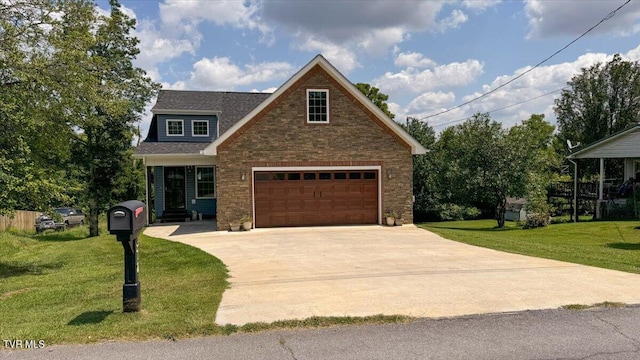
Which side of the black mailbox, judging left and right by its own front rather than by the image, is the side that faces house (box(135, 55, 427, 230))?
back

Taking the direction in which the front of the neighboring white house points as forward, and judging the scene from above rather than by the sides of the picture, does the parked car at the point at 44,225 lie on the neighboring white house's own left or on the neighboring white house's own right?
on the neighboring white house's own right

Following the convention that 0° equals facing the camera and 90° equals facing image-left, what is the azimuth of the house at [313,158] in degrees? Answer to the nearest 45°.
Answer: approximately 0°

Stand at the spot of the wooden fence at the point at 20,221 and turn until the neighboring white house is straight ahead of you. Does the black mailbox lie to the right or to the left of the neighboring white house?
right

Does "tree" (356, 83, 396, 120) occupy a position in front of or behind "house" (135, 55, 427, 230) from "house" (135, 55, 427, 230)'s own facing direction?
behind

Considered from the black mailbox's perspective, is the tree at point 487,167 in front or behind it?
behind

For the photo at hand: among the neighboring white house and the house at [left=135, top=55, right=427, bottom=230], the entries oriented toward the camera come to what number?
2

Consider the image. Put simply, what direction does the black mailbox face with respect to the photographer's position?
facing the viewer and to the left of the viewer

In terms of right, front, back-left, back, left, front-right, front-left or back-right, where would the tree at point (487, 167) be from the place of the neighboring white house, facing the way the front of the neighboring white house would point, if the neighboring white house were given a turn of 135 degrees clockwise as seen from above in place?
left

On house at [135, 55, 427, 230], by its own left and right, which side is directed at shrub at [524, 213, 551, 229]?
left

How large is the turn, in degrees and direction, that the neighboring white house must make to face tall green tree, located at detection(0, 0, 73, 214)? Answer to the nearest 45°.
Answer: approximately 45° to its right

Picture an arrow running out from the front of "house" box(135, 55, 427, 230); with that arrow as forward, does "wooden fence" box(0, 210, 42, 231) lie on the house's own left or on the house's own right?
on the house's own right
